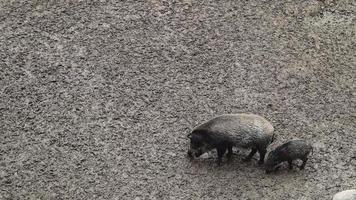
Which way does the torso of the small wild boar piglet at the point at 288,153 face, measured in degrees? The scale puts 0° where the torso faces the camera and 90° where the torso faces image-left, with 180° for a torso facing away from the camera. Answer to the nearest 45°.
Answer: approximately 90°

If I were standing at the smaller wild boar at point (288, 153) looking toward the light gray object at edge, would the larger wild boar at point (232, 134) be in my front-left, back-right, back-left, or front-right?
back-right

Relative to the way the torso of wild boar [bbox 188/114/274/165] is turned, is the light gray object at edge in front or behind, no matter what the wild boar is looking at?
behind

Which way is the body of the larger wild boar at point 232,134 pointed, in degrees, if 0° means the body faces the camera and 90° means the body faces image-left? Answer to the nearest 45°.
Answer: approximately 90°

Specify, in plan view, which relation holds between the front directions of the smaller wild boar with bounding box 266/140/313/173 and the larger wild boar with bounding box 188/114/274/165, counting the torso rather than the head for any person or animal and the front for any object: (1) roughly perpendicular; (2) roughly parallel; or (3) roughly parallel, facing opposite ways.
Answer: roughly parallel

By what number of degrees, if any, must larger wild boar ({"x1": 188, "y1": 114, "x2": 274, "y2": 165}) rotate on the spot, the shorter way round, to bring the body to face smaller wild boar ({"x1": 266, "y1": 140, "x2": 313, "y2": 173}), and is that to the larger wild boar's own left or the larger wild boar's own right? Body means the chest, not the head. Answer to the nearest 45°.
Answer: approximately 180°

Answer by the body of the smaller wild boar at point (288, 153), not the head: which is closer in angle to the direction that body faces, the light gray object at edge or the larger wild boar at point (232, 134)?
the larger wild boar

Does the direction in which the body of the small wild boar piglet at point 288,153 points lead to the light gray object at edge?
no

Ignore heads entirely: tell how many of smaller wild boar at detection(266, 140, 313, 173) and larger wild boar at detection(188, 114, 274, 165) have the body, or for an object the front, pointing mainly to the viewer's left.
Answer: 2

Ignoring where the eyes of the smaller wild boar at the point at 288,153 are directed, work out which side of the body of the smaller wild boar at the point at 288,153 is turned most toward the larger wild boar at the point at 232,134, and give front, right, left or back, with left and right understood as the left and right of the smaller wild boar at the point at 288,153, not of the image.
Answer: front
